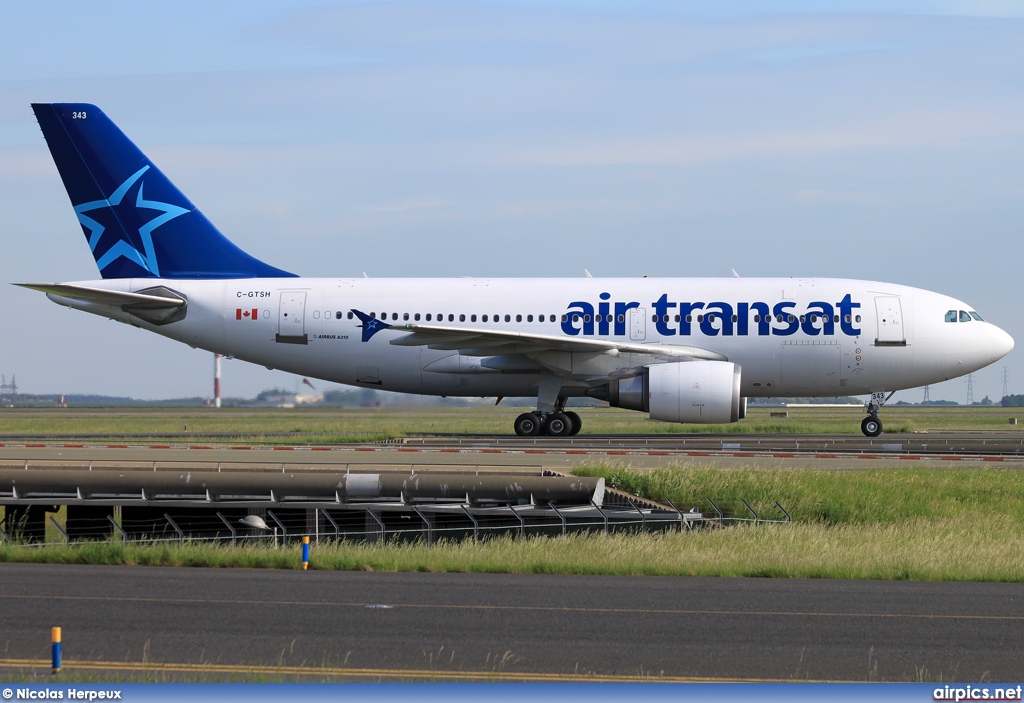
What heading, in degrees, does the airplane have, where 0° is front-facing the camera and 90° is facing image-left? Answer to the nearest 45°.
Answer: approximately 270°
